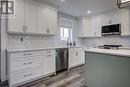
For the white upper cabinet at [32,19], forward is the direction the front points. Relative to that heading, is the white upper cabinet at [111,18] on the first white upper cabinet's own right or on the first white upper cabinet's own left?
on the first white upper cabinet's own left

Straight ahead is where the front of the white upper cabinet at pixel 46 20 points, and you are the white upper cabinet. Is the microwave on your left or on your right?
on your left

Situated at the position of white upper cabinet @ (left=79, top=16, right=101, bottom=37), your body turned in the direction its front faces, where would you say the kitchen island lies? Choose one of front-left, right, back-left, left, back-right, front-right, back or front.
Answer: front-left

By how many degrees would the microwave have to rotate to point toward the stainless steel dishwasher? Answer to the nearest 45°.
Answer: approximately 45° to its right

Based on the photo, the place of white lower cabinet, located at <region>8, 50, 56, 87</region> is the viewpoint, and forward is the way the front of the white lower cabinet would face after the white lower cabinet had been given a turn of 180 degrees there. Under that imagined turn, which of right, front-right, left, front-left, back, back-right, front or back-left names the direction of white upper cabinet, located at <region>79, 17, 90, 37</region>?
right

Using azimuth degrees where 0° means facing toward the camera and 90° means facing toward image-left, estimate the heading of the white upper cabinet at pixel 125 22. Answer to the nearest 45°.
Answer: approximately 0°

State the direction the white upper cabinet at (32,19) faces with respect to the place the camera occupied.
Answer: facing the viewer and to the right of the viewer
